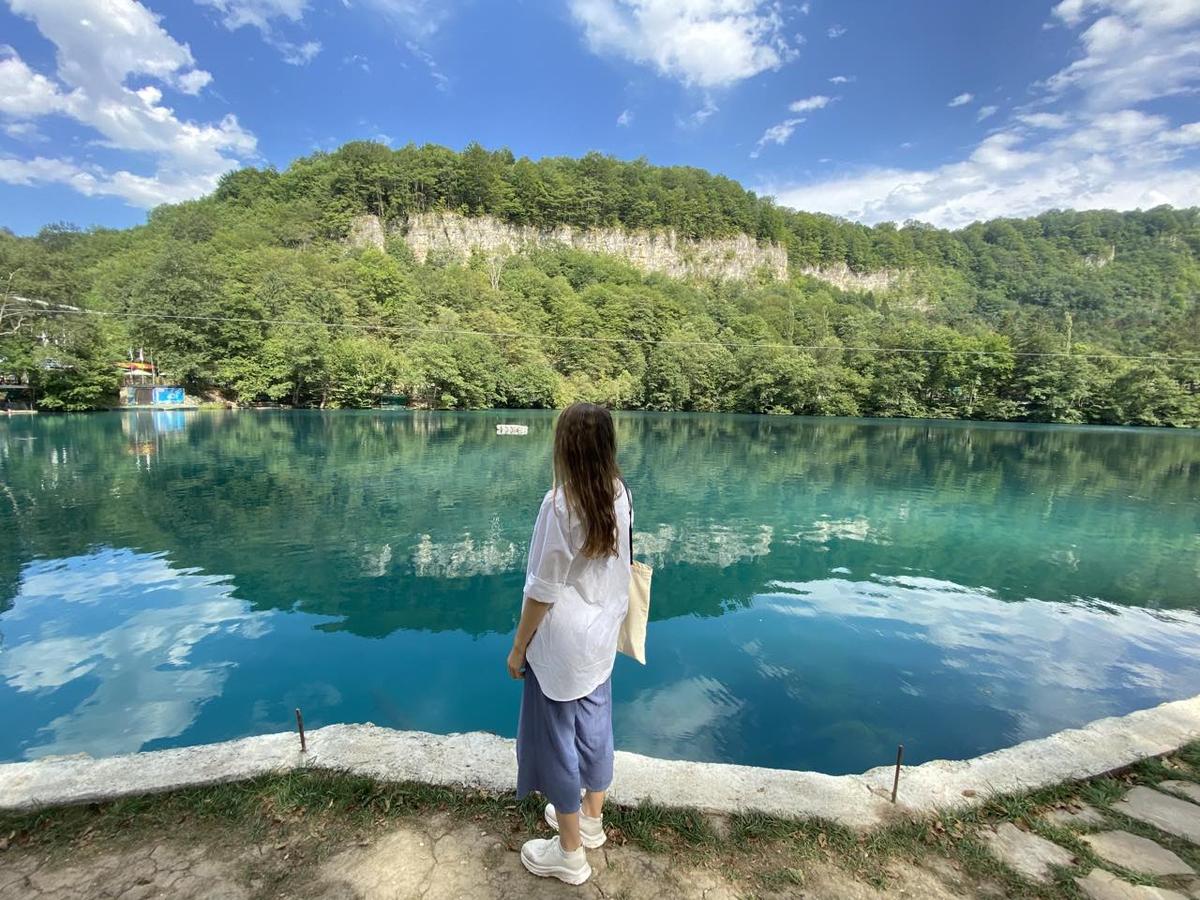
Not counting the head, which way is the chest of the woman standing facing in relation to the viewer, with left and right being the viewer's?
facing away from the viewer and to the left of the viewer

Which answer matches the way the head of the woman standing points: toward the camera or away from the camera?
away from the camera
